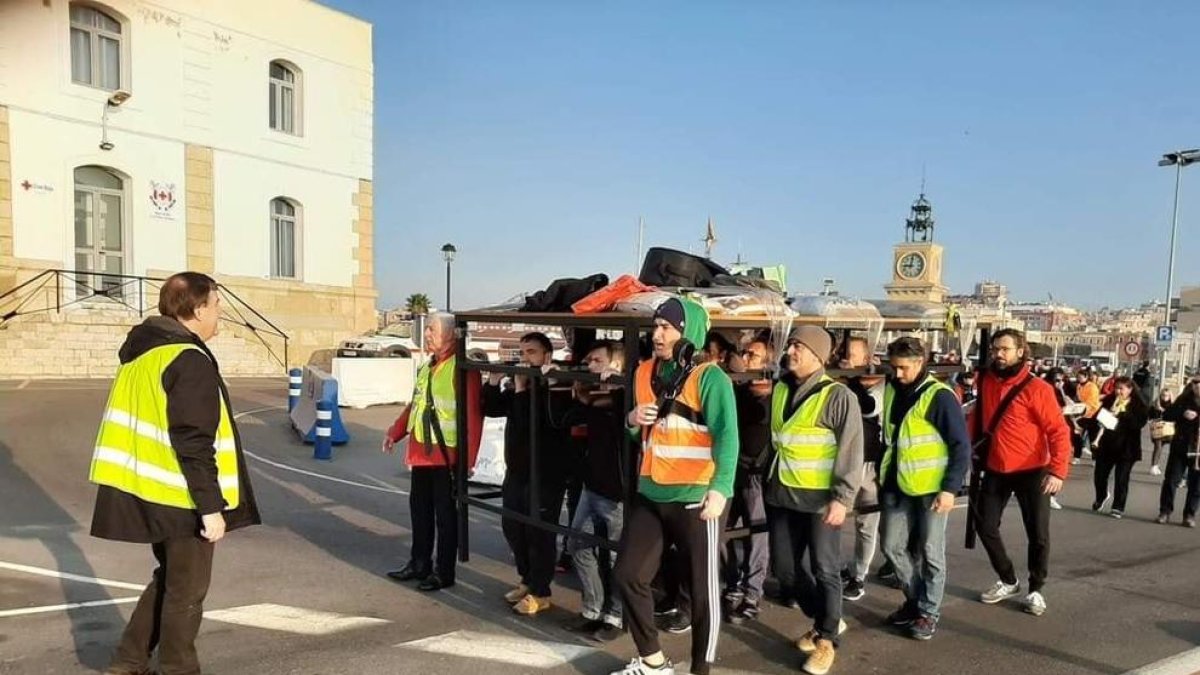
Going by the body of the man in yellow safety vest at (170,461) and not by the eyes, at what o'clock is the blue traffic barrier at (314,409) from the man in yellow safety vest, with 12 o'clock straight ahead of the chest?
The blue traffic barrier is roughly at 11 o'clock from the man in yellow safety vest.

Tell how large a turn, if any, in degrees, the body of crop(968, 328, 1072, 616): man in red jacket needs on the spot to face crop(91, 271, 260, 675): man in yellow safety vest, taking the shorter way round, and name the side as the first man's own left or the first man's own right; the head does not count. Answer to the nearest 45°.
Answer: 0° — they already face them

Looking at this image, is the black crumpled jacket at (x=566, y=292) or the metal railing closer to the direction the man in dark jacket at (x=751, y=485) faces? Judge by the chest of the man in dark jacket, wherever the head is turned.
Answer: the black crumpled jacket

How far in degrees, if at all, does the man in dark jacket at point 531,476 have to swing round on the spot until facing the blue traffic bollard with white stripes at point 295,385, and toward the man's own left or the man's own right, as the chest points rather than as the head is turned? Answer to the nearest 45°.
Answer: approximately 90° to the man's own right
